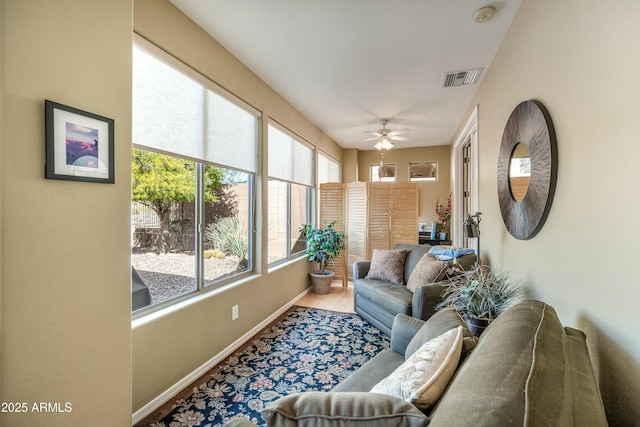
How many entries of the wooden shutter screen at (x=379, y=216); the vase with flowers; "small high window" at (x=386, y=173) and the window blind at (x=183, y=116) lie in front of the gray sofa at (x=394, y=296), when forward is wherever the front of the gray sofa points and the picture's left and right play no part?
1

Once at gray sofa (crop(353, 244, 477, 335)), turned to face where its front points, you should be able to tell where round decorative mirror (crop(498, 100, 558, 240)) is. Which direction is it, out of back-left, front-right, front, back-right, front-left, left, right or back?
left

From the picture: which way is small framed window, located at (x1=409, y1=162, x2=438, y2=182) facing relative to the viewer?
toward the camera

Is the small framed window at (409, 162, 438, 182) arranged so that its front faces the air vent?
yes

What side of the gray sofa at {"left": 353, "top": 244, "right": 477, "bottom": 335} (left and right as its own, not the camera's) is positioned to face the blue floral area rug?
front

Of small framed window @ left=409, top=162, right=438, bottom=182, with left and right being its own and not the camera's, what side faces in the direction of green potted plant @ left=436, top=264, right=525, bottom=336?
front

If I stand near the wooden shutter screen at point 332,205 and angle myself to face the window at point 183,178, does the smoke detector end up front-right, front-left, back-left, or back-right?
front-left

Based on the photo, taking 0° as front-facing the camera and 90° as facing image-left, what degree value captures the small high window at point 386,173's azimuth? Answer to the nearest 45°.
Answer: approximately 0°

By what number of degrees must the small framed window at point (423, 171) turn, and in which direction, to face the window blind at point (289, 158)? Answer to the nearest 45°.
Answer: approximately 45° to its right

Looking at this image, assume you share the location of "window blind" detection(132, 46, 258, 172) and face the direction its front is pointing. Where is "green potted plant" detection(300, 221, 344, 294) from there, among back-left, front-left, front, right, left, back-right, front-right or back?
left

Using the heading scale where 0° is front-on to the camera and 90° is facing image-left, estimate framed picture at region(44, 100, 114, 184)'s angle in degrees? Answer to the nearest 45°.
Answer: approximately 315°

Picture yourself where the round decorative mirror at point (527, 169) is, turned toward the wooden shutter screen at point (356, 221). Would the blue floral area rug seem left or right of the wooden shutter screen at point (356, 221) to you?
left

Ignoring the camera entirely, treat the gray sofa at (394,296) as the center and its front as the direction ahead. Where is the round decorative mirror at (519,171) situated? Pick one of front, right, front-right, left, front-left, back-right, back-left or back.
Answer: left

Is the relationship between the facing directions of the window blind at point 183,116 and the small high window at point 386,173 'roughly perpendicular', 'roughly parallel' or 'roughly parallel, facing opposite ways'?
roughly perpendicular

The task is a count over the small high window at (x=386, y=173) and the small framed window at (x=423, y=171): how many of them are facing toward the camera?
2
